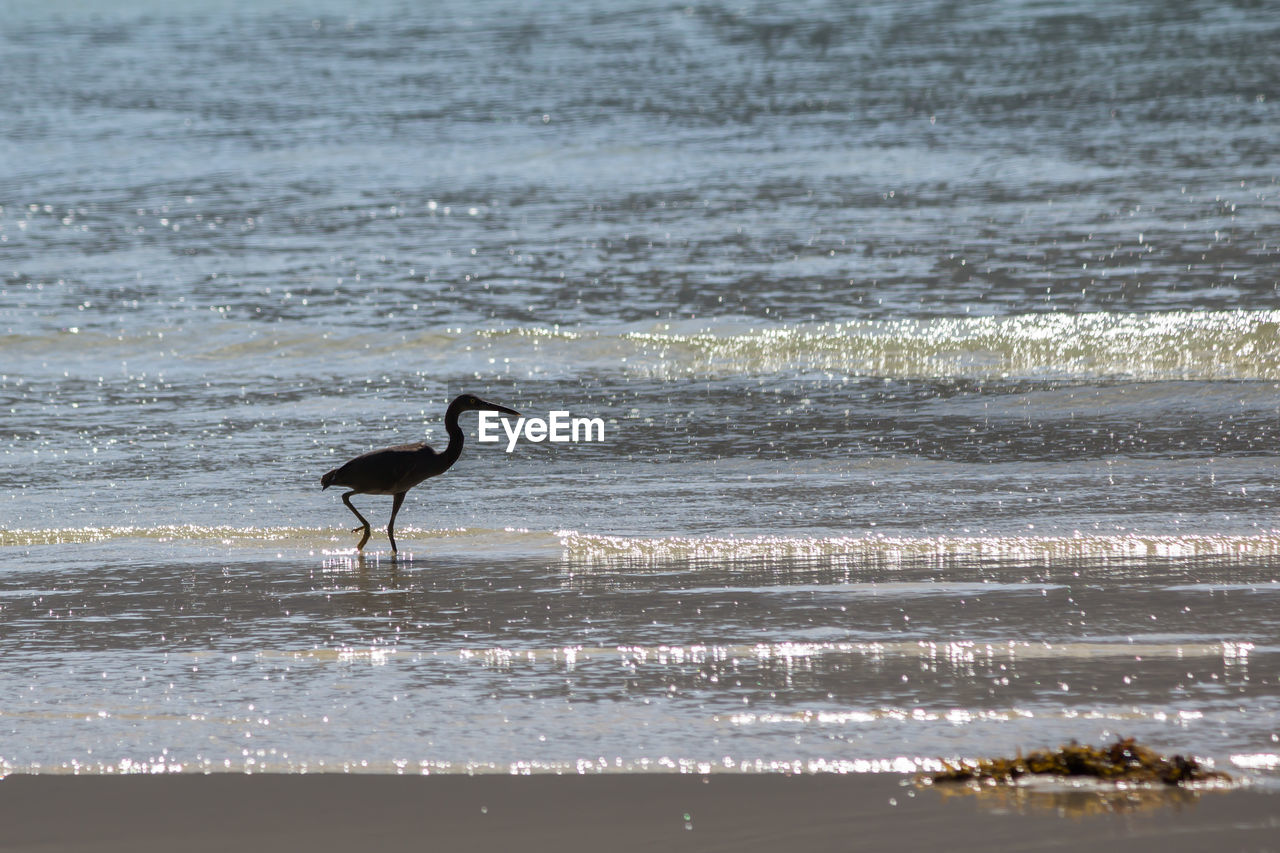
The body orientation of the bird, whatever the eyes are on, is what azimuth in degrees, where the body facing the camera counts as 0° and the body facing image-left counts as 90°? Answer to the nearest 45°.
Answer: approximately 270°
